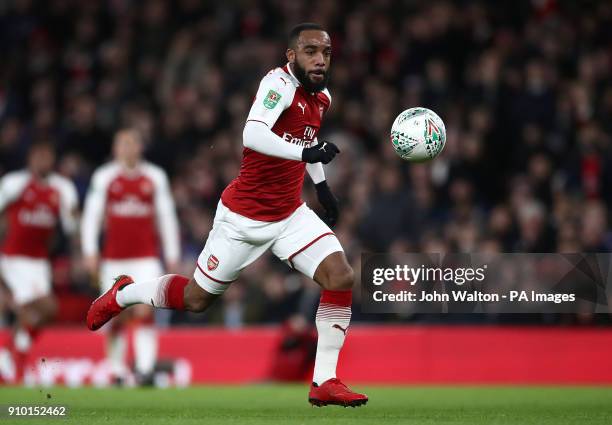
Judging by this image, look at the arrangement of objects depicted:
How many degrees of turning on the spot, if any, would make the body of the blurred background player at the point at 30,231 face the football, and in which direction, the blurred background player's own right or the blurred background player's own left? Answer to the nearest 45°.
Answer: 0° — they already face it

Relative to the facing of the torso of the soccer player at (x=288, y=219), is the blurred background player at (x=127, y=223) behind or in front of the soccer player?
behind

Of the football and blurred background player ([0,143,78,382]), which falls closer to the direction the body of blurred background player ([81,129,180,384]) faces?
the football

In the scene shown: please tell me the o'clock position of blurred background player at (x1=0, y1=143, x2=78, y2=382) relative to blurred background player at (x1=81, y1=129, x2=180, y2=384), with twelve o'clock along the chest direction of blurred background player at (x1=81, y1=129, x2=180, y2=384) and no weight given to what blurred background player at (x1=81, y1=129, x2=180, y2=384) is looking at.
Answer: blurred background player at (x1=0, y1=143, x2=78, y2=382) is roughly at 4 o'clock from blurred background player at (x1=81, y1=129, x2=180, y2=384).

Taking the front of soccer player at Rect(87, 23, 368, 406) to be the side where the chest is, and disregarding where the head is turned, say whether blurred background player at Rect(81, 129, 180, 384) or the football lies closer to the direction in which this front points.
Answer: the football

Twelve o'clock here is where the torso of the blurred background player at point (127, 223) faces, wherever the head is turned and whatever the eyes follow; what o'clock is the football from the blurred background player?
The football is roughly at 11 o'clock from the blurred background player.
